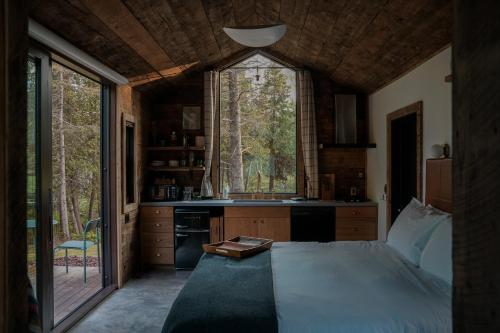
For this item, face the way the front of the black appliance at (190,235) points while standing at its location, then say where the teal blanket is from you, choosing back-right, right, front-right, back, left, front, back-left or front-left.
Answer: front

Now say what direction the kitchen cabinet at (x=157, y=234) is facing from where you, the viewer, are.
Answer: facing the viewer

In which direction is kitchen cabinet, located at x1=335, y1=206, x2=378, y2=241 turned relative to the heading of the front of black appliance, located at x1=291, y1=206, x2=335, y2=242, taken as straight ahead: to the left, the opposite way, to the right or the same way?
the same way

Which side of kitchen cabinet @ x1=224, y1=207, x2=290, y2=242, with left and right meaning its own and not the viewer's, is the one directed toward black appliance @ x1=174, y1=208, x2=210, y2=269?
right

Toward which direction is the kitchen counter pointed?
toward the camera

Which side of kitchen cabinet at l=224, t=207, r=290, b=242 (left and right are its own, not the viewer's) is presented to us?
front

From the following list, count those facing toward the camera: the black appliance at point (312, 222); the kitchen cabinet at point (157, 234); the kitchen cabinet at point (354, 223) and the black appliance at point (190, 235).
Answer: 4

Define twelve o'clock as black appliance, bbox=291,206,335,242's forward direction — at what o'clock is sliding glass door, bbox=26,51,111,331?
The sliding glass door is roughly at 2 o'clock from the black appliance.

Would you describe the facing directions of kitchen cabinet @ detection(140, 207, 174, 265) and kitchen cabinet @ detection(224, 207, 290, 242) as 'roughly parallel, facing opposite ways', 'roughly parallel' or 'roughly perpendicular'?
roughly parallel

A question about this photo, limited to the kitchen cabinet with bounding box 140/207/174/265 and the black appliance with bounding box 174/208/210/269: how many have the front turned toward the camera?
2

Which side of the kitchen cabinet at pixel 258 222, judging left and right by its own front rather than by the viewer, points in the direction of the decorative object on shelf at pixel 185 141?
right

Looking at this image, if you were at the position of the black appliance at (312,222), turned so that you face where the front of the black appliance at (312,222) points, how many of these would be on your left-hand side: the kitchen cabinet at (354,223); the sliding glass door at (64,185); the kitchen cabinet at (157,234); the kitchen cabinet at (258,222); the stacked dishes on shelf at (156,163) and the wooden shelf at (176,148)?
1

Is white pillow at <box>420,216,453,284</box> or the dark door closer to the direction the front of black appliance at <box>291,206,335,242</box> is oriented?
the white pillow

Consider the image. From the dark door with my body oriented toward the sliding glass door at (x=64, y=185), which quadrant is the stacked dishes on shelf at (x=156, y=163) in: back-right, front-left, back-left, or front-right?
front-right

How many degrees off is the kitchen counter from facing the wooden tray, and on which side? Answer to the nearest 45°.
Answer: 0° — it already faces it

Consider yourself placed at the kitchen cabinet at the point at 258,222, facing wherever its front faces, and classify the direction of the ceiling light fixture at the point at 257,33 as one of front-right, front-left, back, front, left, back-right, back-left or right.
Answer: front
